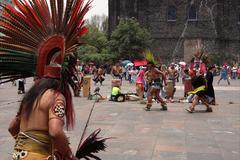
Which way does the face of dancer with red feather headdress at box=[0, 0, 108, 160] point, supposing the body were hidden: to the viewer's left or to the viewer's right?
to the viewer's right

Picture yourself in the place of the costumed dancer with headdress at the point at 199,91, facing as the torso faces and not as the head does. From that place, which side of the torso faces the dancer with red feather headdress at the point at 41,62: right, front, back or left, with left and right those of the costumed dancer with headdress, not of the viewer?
left

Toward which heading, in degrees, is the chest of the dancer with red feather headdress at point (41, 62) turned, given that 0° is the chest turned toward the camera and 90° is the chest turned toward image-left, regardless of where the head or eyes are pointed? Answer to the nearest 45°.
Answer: approximately 225°

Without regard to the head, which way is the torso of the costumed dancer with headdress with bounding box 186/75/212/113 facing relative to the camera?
to the viewer's left

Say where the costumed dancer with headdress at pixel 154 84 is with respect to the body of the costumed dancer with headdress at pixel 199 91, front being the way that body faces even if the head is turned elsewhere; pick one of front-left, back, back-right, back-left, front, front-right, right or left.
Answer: front

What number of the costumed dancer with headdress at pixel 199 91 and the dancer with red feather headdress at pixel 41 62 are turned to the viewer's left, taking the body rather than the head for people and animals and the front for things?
1

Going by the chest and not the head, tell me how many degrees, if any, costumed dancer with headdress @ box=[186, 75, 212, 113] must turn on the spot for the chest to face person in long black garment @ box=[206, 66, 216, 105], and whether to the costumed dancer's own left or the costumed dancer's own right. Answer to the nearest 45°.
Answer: approximately 90° to the costumed dancer's own right

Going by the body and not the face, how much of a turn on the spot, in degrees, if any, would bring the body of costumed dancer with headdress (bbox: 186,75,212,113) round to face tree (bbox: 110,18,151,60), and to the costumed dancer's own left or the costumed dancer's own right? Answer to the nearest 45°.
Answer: approximately 90° to the costumed dancer's own right

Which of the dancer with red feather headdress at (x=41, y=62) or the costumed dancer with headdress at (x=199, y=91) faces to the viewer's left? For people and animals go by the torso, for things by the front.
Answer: the costumed dancer with headdress
